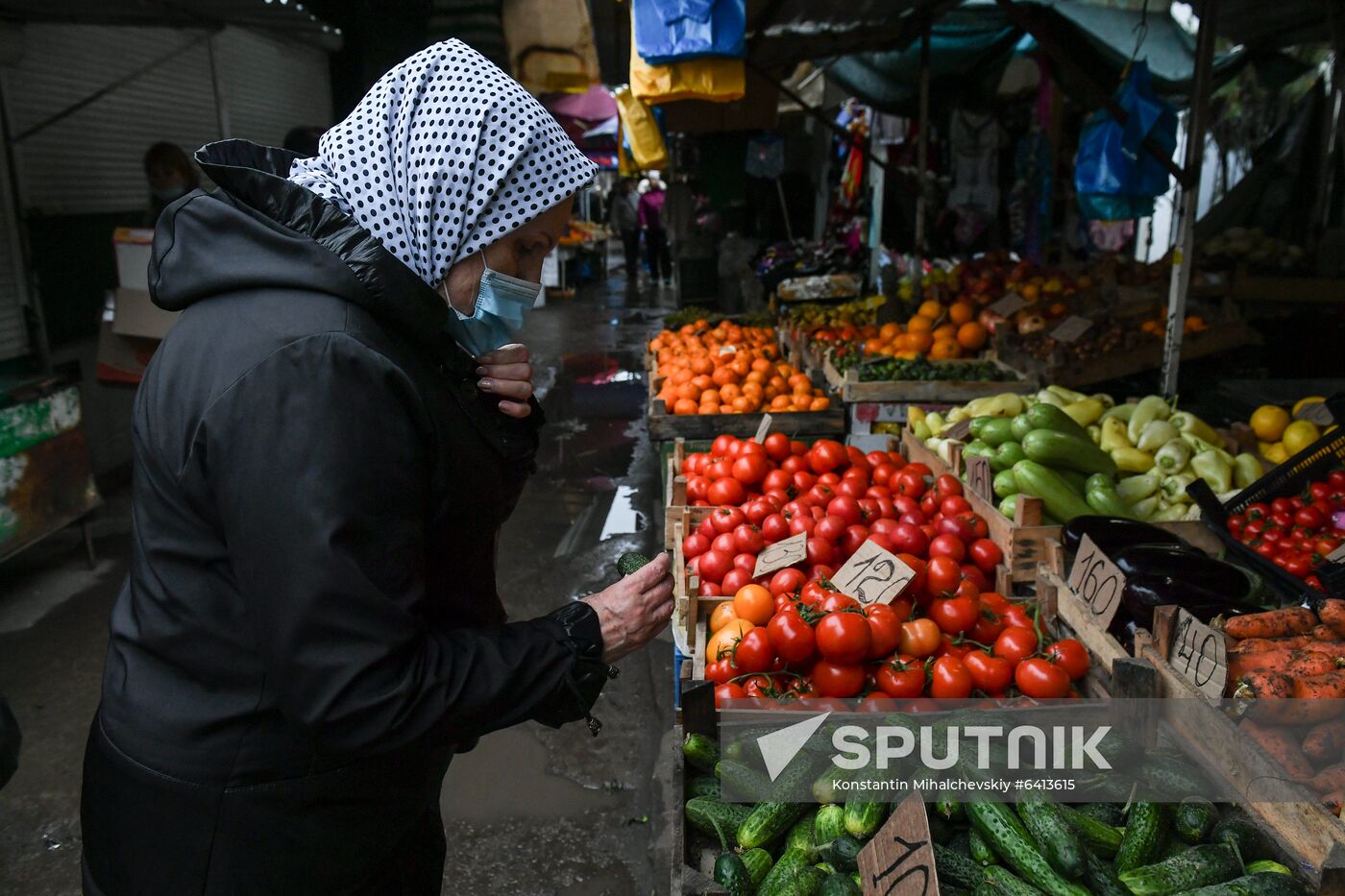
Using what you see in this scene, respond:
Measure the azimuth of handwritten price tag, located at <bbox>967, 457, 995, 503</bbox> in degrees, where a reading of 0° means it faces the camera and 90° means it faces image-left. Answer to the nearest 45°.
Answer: approximately 45°

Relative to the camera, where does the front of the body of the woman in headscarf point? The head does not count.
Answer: to the viewer's right

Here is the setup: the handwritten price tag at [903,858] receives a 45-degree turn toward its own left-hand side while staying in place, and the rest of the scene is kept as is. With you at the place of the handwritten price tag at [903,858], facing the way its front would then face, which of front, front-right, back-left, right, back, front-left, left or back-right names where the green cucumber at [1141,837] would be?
left

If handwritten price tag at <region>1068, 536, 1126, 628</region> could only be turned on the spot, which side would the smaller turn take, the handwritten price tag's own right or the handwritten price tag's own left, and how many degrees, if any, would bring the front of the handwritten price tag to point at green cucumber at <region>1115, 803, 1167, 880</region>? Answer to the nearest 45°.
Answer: approximately 45° to the handwritten price tag's own left

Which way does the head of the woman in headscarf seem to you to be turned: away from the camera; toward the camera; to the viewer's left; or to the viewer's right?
to the viewer's right

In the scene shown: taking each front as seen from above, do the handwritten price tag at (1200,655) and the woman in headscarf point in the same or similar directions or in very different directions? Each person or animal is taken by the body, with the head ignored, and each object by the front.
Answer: very different directions

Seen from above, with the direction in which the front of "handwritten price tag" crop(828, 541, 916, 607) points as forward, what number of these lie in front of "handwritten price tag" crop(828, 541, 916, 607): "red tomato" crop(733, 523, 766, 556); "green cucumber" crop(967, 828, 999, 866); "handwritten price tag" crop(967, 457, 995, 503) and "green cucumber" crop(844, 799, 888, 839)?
2

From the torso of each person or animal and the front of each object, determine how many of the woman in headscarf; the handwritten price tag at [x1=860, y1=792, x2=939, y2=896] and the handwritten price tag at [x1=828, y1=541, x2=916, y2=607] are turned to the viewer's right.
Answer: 1
